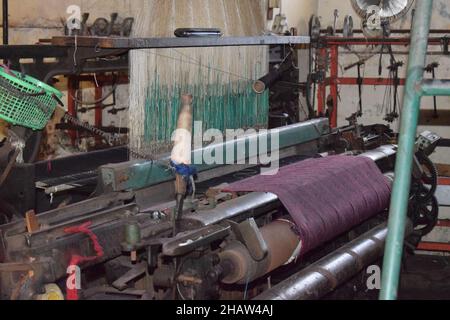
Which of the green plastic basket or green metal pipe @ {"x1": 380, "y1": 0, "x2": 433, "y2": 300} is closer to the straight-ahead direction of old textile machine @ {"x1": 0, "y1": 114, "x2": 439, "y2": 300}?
the green metal pipe

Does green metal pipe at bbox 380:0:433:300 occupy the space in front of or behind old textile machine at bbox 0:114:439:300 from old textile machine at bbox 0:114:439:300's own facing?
in front

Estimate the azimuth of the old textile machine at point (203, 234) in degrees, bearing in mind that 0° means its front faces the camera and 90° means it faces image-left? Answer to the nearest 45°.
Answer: approximately 315°

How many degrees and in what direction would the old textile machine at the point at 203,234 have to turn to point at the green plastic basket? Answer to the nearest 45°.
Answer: approximately 135° to its right
